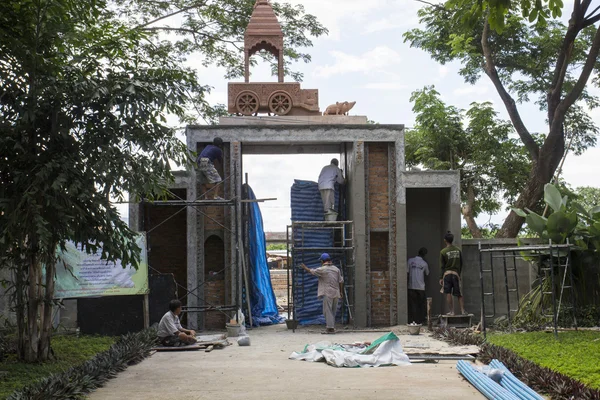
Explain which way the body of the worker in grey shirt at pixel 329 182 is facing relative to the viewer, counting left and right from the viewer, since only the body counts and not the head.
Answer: facing away from the viewer and to the right of the viewer

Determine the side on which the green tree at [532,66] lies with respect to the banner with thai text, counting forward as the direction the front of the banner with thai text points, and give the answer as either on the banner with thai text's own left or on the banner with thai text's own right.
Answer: on the banner with thai text's own left

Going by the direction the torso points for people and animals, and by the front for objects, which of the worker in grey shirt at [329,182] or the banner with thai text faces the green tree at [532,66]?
the worker in grey shirt

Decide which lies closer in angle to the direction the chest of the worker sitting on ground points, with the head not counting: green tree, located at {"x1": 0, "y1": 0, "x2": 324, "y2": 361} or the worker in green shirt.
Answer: the worker in green shirt

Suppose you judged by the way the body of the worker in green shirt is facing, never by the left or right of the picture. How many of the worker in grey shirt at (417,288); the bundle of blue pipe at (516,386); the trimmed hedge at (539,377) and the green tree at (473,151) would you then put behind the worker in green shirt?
2

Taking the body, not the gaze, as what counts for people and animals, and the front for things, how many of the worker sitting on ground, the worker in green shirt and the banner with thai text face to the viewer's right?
1

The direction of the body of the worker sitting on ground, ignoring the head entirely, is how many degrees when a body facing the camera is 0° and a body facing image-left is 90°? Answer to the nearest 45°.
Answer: approximately 270°

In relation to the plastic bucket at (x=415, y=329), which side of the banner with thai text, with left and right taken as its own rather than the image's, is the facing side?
left

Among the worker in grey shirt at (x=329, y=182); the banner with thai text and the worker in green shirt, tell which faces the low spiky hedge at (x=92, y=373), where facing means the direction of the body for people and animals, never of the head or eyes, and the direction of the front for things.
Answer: the banner with thai text
